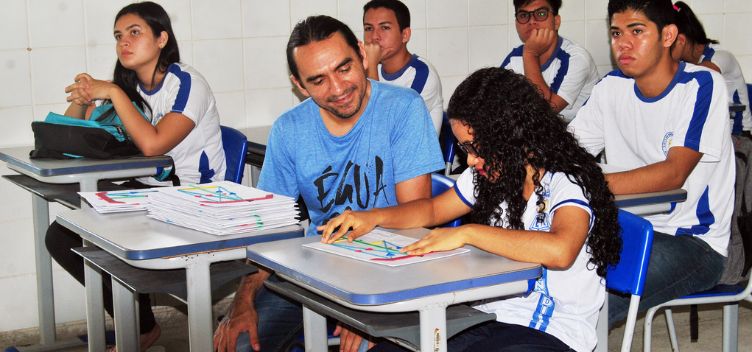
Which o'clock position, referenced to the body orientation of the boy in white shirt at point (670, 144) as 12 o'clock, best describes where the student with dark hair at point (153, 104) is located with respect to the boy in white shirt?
The student with dark hair is roughly at 2 o'clock from the boy in white shirt.

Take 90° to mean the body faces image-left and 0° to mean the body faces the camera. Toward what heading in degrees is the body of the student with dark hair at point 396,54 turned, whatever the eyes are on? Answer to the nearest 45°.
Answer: approximately 45°

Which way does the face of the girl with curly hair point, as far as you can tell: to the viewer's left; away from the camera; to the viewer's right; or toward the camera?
to the viewer's left

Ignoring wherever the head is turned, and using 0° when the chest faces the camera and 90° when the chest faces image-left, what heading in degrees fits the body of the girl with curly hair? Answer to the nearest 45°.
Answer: approximately 45°

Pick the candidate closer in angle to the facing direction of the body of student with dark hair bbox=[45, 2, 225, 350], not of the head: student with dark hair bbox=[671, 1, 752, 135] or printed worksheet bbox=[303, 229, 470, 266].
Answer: the printed worksheet
